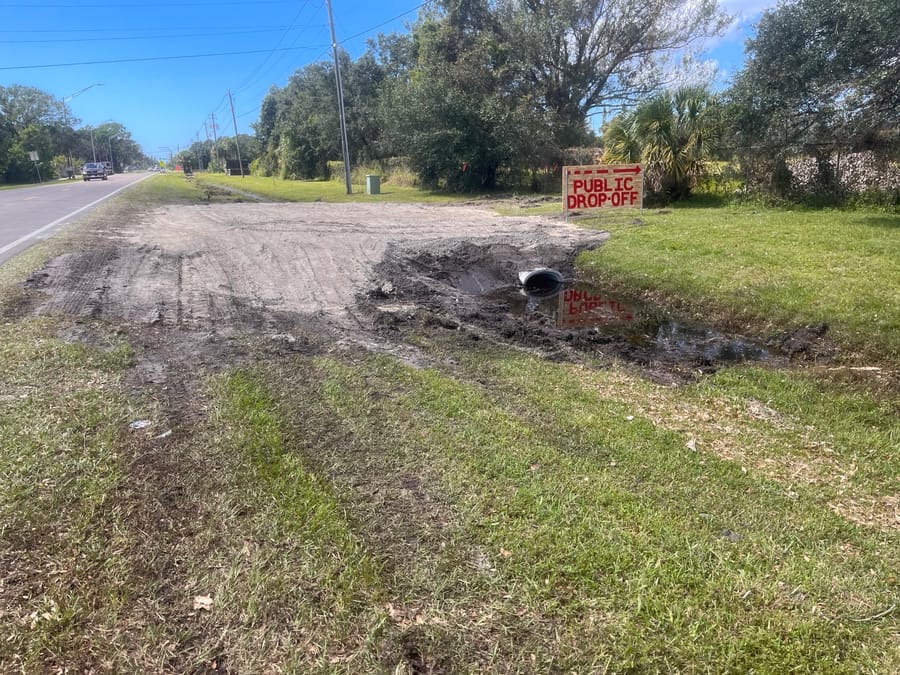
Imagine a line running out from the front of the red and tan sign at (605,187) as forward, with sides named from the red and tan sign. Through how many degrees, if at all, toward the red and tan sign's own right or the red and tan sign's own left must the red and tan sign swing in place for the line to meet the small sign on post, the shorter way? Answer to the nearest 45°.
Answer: approximately 135° to the red and tan sign's own right

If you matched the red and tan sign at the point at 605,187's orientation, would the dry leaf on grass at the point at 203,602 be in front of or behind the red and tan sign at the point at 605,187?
in front

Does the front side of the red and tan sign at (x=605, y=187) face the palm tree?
no

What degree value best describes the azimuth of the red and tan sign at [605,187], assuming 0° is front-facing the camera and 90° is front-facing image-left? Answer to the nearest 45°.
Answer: approximately 0°

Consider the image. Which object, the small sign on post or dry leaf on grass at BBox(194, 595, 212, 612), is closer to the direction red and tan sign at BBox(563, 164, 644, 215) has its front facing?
the dry leaf on grass

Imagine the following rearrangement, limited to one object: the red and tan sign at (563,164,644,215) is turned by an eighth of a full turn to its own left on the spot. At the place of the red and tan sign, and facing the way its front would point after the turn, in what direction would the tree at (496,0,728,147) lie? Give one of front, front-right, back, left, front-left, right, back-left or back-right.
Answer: back-left

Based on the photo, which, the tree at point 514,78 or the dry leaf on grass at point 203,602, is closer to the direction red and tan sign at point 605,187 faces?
the dry leaf on grass

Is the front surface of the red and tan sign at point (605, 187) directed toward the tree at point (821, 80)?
no

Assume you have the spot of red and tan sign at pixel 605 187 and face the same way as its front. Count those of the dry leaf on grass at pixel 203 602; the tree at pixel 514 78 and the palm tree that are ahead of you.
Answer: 1
